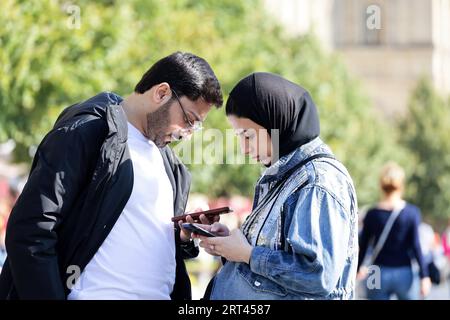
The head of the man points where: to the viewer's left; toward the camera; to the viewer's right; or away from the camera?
to the viewer's right

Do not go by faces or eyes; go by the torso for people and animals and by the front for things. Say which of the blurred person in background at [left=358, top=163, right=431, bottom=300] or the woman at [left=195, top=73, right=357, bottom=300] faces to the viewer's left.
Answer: the woman

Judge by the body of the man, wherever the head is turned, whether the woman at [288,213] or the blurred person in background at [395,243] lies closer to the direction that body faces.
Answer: the woman

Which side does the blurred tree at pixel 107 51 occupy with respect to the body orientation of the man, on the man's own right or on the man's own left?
on the man's own left

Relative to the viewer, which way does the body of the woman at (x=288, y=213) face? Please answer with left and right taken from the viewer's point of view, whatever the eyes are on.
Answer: facing to the left of the viewer

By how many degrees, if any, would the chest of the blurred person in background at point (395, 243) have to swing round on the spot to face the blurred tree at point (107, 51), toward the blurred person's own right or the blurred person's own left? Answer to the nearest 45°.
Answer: approximately 45° to the blurred person's own left

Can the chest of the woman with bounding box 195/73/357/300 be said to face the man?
yes

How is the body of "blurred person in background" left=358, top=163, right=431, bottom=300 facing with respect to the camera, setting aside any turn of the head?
away from the camera

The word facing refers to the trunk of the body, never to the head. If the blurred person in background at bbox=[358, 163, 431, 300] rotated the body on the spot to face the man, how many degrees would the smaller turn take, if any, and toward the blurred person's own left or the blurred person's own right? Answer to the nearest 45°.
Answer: approximately 180°

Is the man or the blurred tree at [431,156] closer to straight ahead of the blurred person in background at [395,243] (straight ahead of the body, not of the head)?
the blurred tree
